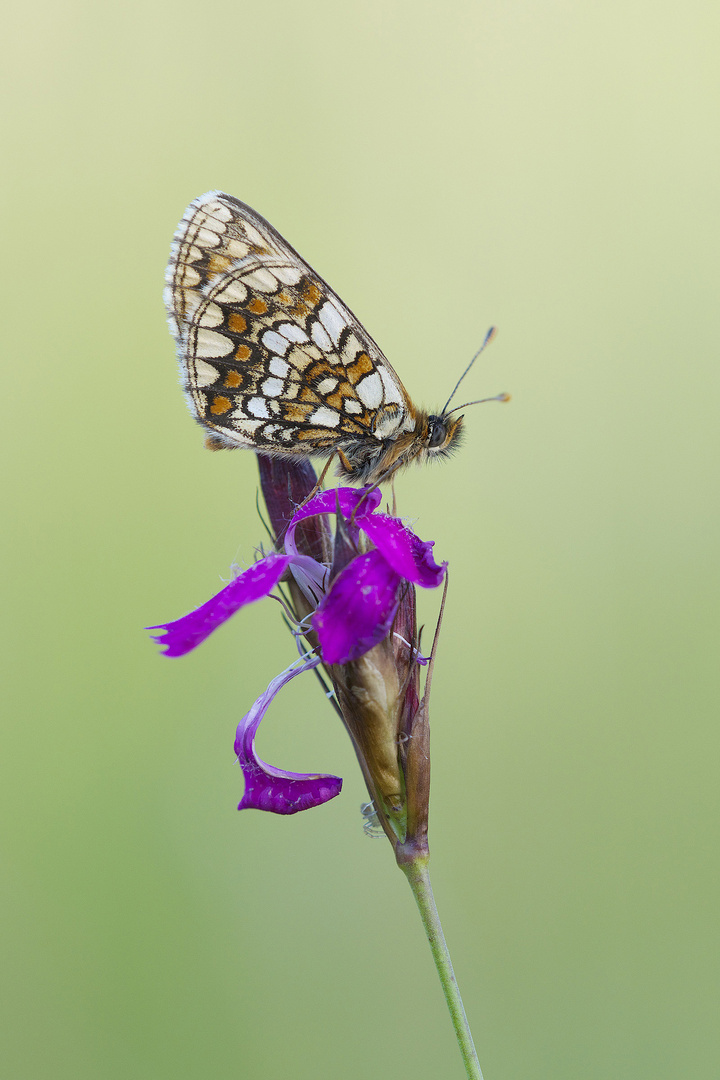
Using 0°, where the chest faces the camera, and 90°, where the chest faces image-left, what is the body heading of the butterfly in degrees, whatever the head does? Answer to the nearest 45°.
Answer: approximately 270°
